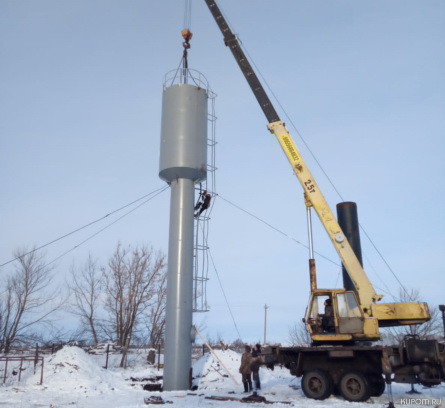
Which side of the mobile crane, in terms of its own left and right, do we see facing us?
right

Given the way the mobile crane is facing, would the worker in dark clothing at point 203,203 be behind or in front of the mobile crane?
behind

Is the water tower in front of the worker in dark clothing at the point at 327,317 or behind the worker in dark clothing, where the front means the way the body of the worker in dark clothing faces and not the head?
in front

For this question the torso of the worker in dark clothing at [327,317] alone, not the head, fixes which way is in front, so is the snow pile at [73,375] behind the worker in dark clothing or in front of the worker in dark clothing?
in front

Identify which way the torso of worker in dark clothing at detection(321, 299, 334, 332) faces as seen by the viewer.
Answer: to the viewer's left
